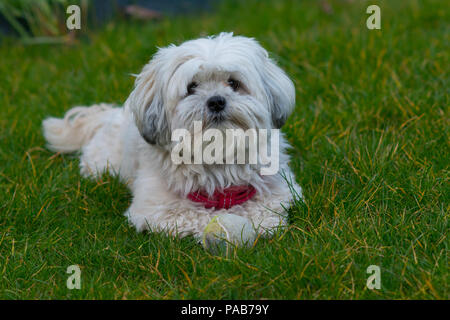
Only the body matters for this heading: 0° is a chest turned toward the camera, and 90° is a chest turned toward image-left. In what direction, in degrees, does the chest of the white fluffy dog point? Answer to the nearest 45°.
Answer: approximately 315°
